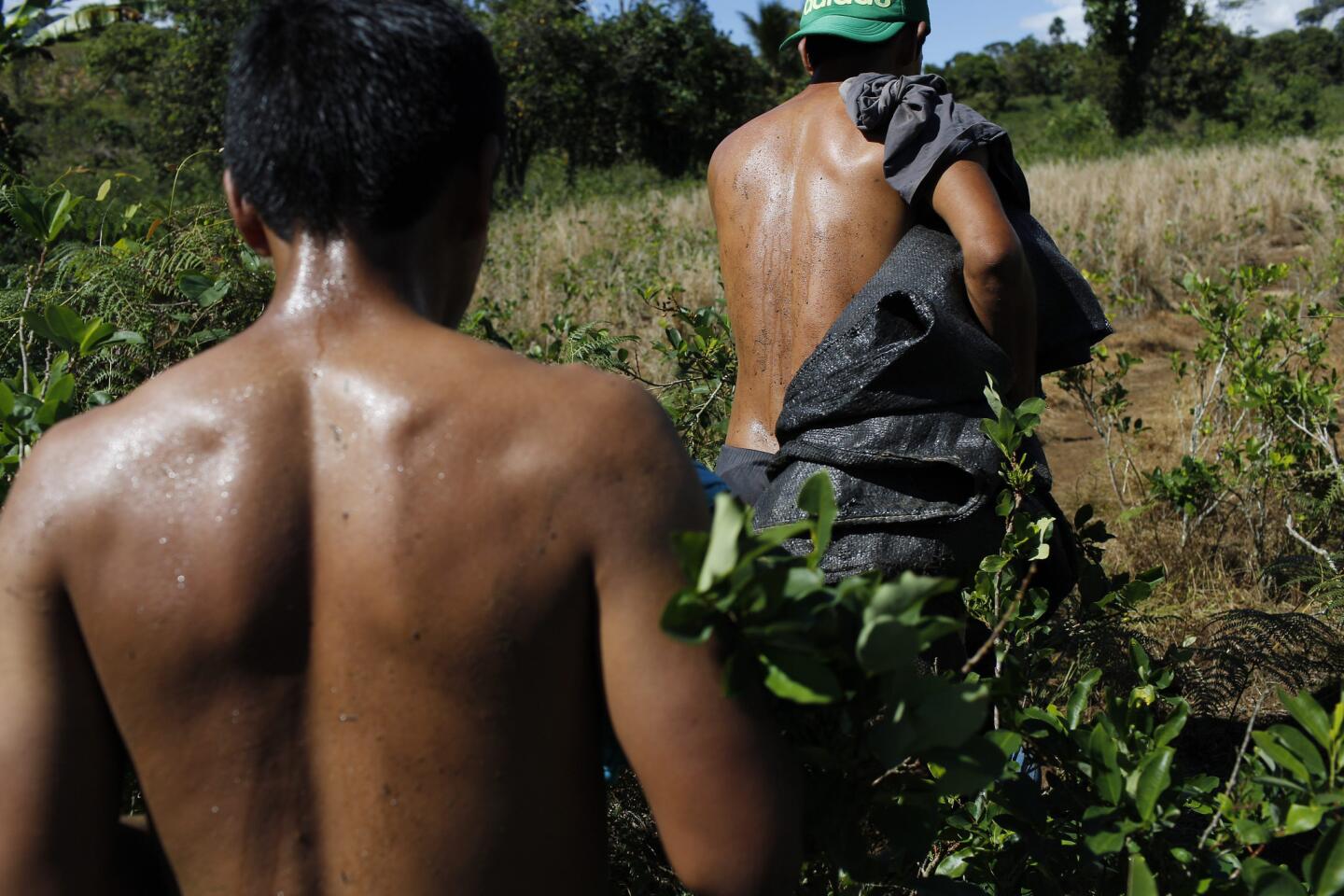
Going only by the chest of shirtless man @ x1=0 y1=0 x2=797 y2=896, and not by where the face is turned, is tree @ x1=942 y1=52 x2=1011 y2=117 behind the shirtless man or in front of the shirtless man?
in front

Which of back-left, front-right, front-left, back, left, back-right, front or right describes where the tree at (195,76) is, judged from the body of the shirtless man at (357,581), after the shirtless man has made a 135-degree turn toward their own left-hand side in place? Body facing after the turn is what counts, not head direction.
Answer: back-right

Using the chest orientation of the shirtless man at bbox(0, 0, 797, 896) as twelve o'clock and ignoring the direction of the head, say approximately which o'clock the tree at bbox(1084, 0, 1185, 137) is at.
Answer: The tree is roughly at 1 o'clock from the shirtless man.

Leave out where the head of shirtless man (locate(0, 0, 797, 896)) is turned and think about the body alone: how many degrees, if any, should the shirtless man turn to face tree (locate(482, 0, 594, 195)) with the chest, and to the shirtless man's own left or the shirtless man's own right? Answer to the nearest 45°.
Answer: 0° — they already face it

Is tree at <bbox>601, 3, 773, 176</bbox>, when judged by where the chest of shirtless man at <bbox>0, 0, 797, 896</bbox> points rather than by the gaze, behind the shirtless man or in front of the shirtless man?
in front

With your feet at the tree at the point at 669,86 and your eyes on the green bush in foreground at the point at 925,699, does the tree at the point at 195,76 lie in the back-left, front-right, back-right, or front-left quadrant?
front-right

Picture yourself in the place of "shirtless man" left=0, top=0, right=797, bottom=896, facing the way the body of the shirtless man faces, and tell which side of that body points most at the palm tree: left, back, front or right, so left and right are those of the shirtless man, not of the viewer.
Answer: front

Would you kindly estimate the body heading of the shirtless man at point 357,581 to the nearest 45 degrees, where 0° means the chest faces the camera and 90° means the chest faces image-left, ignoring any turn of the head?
approximately 180°

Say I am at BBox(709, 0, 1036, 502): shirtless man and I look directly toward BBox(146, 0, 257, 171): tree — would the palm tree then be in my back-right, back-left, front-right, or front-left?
front-right

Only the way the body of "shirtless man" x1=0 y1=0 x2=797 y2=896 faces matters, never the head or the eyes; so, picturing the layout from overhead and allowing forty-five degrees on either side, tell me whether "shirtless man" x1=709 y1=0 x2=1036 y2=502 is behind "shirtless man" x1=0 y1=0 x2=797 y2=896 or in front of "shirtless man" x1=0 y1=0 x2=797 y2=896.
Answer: in front
